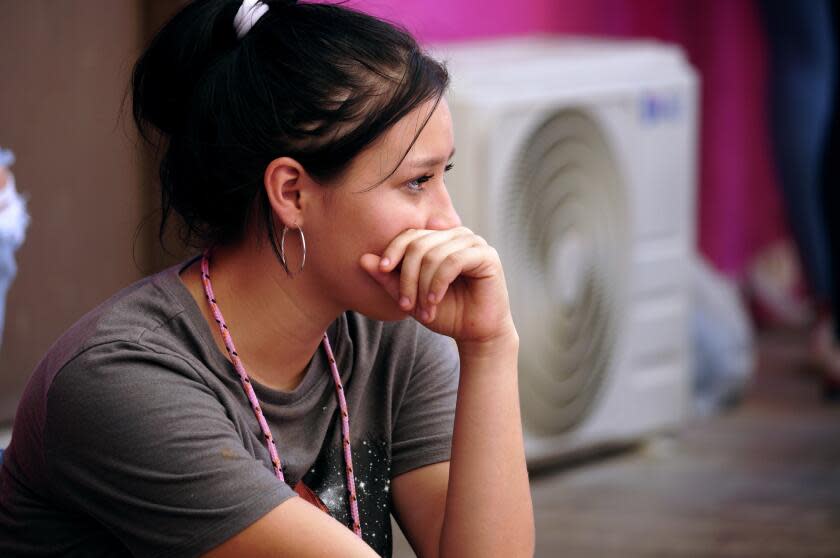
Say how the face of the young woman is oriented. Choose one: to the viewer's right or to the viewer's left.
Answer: to the viewer's right

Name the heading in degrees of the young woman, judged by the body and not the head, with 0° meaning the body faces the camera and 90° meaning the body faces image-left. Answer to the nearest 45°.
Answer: approximately 315°

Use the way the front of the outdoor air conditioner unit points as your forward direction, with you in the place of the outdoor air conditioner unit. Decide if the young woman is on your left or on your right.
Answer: on your right

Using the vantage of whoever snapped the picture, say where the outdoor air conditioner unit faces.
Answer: facing the viewer and to the right of the viewer

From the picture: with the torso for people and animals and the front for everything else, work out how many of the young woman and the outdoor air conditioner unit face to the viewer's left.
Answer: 0

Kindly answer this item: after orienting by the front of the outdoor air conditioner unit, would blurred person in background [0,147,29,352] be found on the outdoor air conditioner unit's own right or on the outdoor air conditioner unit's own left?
on the outdoor air conditioner unit's own right

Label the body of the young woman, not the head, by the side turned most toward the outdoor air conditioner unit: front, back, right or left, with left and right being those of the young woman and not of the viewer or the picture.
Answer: left

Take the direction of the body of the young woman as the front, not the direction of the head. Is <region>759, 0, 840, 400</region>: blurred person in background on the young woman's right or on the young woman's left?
on the young woman's left
